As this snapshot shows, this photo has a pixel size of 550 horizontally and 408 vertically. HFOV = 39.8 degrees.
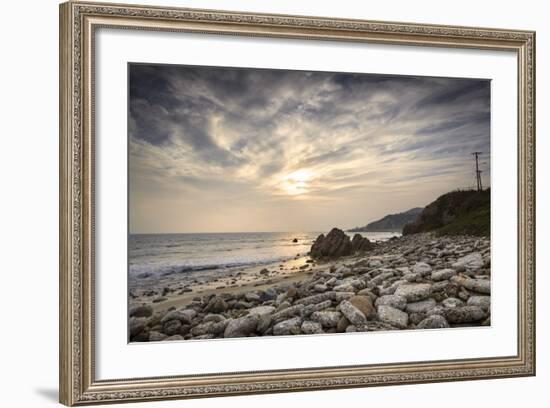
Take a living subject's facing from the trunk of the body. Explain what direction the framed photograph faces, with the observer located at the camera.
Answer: facing the viewer and to the right of the viewer
